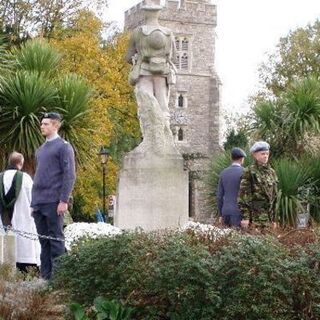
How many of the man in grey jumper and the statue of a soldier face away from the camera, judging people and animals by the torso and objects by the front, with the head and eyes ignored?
1

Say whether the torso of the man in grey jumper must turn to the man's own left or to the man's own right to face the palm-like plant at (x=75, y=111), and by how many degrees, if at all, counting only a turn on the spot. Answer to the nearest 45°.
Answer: approximately 135° to the man's own right

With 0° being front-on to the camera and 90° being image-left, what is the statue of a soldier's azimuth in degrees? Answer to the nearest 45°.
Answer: approximately 180°

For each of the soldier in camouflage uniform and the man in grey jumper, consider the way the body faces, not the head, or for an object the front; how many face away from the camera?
0

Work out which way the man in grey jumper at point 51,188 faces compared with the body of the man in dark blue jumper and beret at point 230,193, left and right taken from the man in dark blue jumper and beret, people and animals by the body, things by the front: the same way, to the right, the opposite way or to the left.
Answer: the opposite way

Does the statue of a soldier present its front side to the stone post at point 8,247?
no

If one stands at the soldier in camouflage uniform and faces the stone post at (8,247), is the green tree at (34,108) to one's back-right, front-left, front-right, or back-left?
front-right

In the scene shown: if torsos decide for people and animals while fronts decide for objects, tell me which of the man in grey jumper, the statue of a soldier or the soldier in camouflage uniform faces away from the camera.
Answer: the statue of a soldier
